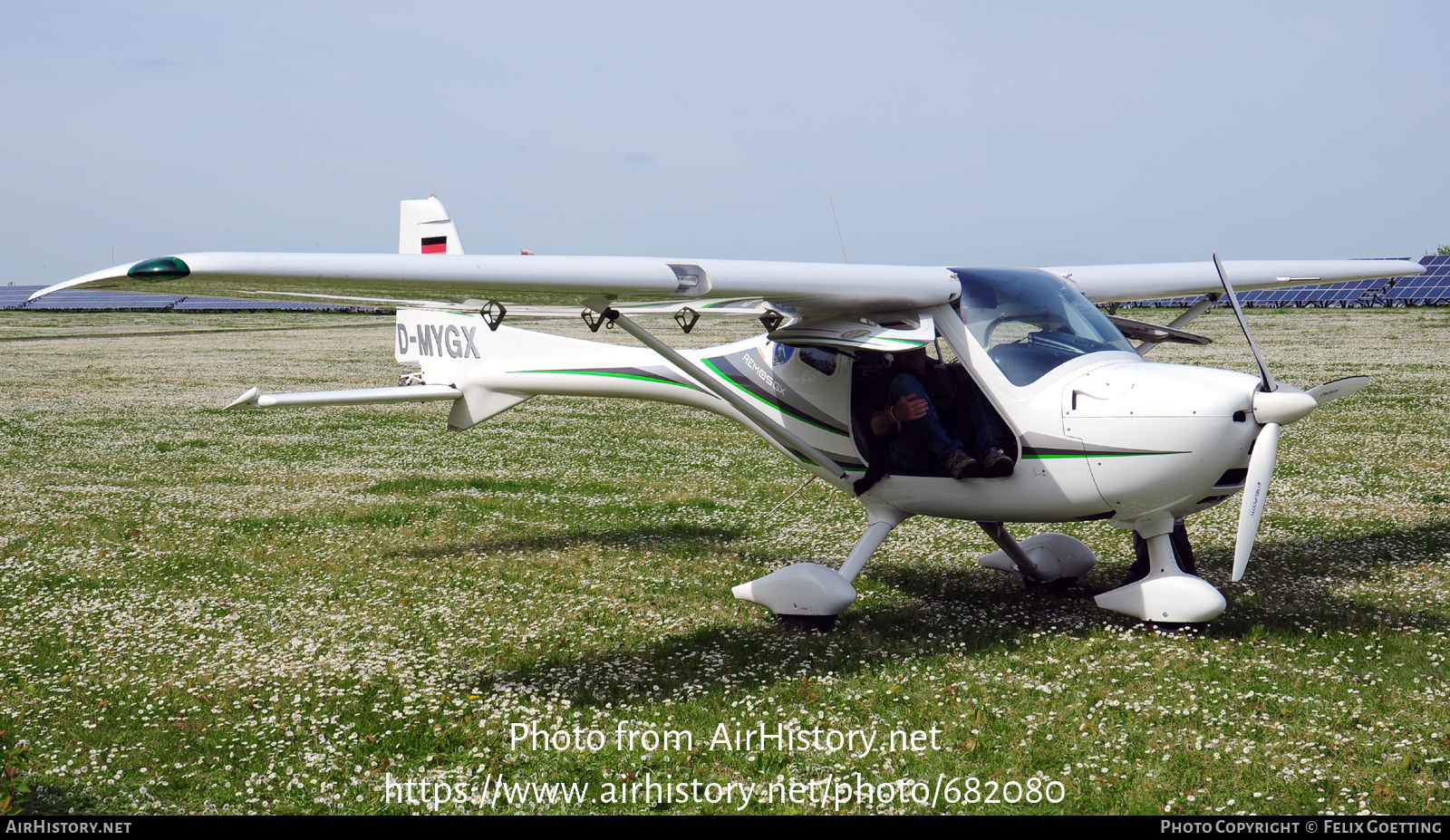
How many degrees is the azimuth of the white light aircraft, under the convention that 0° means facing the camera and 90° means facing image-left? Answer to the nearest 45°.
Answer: approximately 315°

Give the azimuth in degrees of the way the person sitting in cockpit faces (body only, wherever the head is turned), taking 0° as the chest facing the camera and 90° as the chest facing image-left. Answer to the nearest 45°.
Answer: approximately 315°
